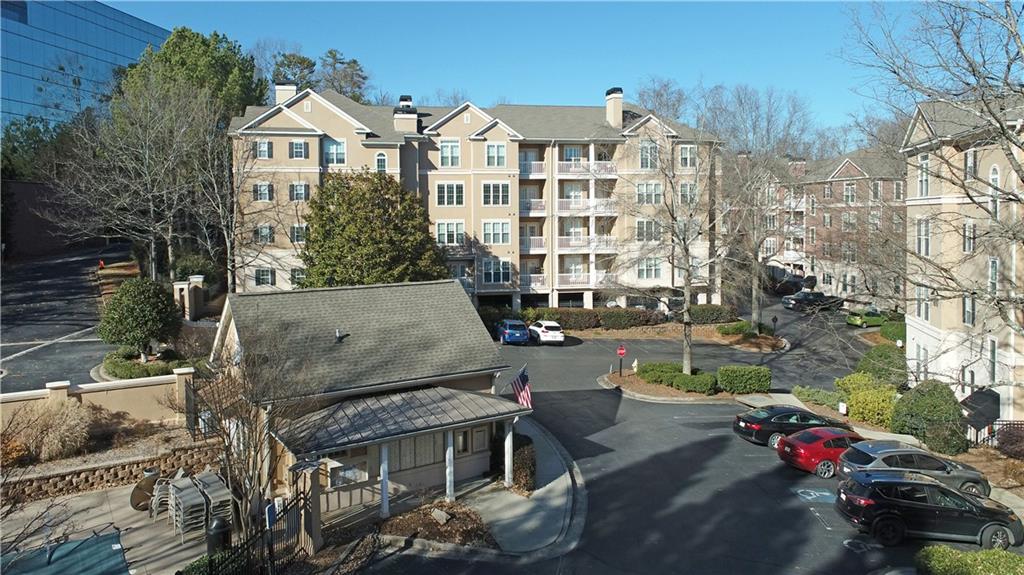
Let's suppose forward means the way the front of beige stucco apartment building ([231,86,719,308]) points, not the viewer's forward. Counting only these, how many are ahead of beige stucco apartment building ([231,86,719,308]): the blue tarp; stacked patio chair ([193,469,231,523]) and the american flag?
3

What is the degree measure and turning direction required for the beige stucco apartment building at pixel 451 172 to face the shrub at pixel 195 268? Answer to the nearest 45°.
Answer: approximately 90° to its right

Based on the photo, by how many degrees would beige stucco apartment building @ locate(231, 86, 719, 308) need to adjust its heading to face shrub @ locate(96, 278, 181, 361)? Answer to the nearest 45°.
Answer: approximately 45° to its right

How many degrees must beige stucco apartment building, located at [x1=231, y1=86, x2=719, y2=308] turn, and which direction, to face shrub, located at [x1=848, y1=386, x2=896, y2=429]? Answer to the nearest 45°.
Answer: approximately 45° to its left

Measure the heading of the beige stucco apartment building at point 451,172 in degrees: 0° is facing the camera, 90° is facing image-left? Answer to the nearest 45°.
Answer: approximately 0°

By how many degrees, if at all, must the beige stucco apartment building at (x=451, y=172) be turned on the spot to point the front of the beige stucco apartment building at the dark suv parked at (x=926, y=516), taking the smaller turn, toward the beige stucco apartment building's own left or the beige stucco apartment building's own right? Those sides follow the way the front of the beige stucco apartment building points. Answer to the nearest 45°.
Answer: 0° — it already faces it

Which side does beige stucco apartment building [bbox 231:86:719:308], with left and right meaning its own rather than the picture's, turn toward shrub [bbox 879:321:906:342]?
left

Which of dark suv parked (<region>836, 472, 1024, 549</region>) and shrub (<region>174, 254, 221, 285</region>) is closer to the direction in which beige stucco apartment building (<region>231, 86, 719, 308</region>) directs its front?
the dark suv parked
